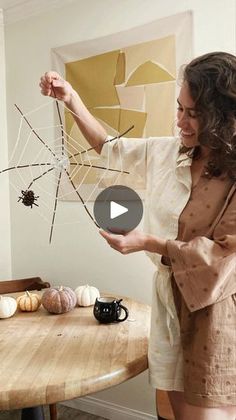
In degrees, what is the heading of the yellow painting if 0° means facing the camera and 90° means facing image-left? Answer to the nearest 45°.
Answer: approximately 45°

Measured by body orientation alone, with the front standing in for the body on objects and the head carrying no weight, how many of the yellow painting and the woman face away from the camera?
0

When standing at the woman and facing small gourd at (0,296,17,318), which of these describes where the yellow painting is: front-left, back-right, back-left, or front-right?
front-right

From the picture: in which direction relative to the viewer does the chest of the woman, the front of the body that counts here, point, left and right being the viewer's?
facing the viewer and to the left of the viewer
